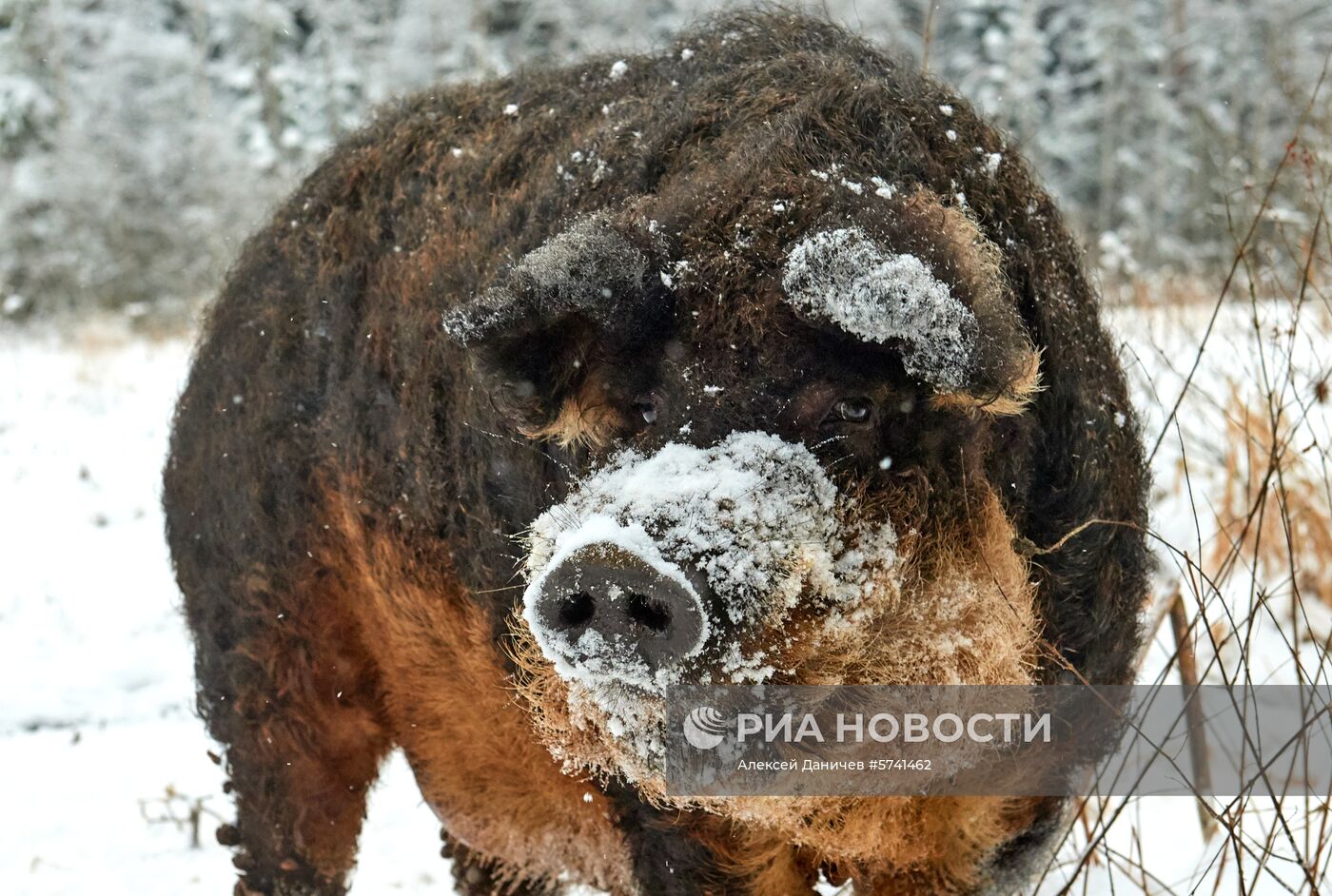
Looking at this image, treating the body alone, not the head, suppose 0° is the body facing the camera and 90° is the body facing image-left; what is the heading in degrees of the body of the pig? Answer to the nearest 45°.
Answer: approximately 315°
